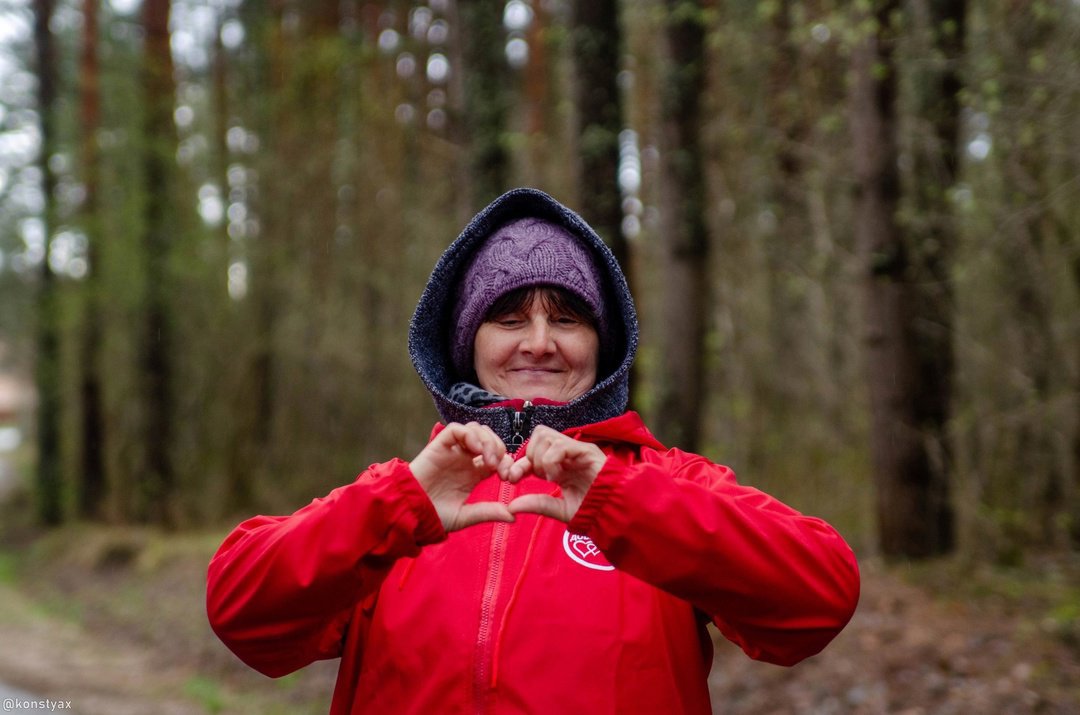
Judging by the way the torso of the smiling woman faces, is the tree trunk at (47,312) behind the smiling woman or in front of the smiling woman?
behind

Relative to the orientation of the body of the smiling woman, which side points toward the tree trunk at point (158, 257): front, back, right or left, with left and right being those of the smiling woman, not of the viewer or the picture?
back

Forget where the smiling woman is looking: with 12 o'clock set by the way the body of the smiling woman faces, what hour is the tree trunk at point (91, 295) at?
The tree trunk is roughly at 5 o'clock from the smiling woman.

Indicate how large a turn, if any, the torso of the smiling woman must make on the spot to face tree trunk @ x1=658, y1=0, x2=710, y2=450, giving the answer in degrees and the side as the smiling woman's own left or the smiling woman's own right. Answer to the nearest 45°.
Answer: approximately 180°

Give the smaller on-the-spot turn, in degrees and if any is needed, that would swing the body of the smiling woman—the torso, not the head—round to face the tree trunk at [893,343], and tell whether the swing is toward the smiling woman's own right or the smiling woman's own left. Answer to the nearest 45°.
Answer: approximately 135° to the smiling woman's own left

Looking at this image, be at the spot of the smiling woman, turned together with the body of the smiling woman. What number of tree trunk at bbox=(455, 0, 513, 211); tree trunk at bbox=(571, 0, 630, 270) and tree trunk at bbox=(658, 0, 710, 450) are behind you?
3

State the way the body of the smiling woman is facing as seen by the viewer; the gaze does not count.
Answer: toward the camera

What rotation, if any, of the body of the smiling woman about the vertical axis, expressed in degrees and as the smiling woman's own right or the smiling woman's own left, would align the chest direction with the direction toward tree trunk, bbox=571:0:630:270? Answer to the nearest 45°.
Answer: approximately 180°

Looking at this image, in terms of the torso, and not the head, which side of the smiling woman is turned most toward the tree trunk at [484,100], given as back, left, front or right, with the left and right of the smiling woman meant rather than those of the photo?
back
